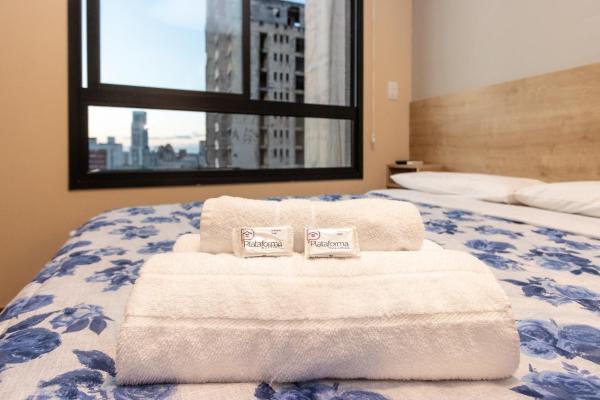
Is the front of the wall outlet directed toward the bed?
yes

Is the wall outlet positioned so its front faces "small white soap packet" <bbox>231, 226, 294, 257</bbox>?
yes

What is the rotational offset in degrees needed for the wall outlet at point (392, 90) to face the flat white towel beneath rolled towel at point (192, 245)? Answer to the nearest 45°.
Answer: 0° — it already faces it

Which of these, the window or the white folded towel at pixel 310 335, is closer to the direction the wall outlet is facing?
the white folded towel

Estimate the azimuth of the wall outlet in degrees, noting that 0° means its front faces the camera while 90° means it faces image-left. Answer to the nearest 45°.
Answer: approximately 0°

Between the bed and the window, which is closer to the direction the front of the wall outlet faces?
the bed

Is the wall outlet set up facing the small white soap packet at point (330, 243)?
yes
